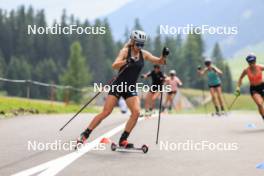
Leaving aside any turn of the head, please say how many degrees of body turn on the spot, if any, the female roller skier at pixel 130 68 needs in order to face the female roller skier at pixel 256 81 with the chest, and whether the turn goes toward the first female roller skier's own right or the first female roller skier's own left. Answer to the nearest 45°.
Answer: approximately 90° to the first female roller skier's own left

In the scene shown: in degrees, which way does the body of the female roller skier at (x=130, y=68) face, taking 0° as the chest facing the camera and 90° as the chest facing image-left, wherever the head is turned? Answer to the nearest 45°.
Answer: approximately 315°

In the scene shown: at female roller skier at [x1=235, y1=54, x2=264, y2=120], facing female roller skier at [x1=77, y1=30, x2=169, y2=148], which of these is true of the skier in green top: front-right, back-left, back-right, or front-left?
back-right
